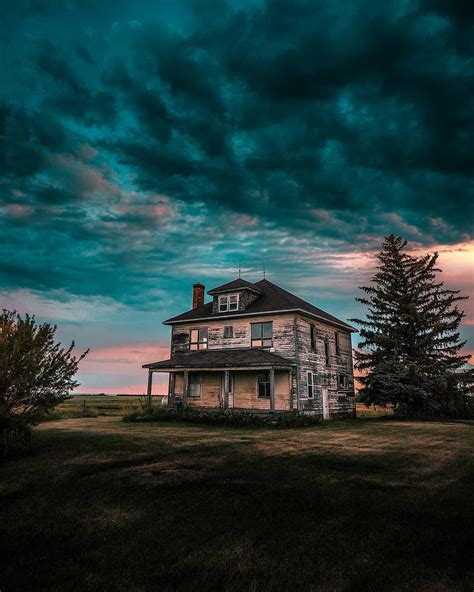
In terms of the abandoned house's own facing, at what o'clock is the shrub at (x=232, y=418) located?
The shrub is roughly at 11 o'clock from the abandoned house.

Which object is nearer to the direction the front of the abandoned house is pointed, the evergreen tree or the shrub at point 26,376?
the shrub

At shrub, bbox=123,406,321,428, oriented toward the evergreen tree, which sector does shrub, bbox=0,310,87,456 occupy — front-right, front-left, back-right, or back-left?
back-right

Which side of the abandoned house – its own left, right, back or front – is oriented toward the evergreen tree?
left

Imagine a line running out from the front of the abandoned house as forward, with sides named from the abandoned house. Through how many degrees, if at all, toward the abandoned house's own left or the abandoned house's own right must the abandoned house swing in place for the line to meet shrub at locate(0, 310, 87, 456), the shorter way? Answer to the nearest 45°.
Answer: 0° — it already faces it
